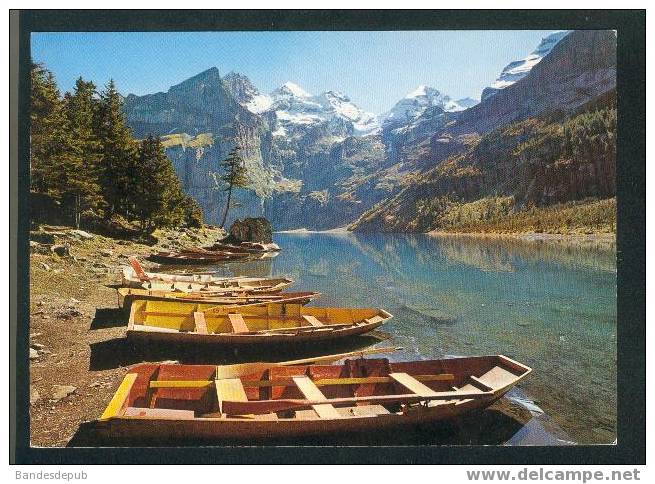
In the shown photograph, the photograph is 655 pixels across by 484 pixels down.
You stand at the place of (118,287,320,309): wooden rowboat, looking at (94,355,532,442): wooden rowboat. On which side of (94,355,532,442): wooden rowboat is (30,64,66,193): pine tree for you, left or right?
right

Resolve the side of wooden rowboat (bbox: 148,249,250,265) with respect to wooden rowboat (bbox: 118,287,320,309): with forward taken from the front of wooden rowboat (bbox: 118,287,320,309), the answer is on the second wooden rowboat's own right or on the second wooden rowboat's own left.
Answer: on the second wooden rowboat's own left

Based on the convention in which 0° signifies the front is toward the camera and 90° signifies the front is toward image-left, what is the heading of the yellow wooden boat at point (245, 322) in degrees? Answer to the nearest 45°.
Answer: approximately 270°

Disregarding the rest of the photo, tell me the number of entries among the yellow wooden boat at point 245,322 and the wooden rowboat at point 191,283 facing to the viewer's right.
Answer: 2

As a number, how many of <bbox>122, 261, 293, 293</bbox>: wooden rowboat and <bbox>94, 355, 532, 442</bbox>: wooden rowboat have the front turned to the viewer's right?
2

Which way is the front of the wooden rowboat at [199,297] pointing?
to the viewer's right

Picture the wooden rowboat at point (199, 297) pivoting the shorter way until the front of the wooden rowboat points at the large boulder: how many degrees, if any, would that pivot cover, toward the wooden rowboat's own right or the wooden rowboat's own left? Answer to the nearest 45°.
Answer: approximately 90° to the wooden rowboat's own left

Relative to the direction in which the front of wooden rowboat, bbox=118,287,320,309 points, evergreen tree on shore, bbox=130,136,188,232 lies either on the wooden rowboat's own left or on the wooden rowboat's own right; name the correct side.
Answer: on the wooden rowboat's own left

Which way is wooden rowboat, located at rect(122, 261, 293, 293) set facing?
to the viewer's right

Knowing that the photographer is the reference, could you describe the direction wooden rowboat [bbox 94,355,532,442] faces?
facing to the right of the viewer
